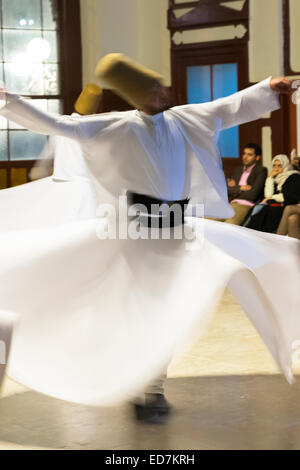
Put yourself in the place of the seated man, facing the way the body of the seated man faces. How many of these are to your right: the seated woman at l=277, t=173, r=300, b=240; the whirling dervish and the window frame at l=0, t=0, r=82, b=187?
1

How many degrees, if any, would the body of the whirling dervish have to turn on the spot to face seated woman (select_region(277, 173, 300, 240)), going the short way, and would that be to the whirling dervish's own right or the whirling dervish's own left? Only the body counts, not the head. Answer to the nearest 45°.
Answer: approximately 180°

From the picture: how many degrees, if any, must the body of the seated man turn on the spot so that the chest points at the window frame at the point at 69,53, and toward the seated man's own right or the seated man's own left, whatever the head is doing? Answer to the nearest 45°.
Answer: approximately 90° to the seated man's own right

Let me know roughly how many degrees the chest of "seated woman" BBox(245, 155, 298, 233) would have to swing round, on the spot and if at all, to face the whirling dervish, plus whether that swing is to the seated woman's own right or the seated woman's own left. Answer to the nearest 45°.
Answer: approximately 45° to the seated woman's own left

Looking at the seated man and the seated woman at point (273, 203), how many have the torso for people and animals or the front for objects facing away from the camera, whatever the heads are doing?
0

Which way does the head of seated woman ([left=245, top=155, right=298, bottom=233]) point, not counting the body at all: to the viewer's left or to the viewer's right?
to the viewer's left

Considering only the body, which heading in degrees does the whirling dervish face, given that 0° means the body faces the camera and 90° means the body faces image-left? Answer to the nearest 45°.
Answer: approximately 0°

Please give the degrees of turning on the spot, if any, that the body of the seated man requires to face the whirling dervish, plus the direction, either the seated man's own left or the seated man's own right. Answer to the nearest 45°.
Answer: approximately 45° to the seated man's own left

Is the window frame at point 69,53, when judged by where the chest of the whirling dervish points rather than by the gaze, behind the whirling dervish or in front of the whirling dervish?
behind
